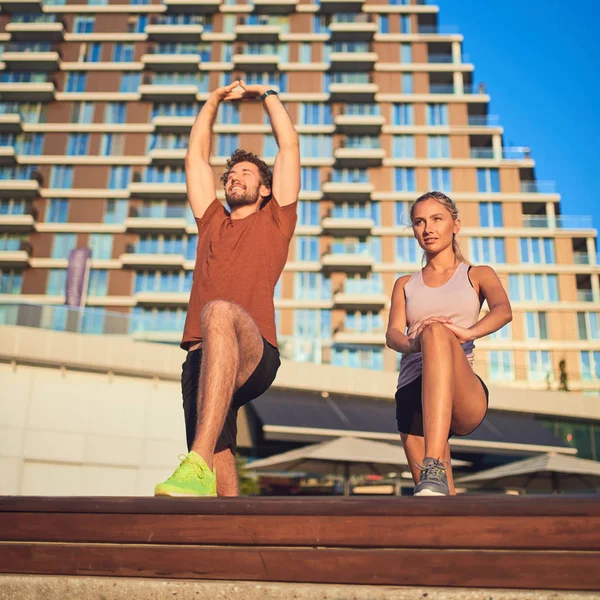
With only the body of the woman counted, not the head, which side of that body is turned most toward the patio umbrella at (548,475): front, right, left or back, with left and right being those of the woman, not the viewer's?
back

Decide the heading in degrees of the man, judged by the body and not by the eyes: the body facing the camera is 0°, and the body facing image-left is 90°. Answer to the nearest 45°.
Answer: approximately 45°

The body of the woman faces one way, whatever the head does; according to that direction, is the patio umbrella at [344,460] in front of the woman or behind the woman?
behind

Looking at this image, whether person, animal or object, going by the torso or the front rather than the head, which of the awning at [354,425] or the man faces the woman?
the awning

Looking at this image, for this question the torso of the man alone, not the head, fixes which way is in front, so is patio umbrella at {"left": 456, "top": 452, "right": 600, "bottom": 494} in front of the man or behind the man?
behind

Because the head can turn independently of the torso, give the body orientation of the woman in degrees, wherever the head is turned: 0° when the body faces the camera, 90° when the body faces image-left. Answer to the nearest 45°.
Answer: approximately 0°

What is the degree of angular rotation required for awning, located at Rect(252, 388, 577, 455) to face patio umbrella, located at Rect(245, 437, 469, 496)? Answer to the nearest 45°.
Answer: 0° — it already faces it

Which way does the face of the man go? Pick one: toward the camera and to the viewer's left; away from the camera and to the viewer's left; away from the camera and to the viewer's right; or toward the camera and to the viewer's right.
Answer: toward the camera and to the viewer's left

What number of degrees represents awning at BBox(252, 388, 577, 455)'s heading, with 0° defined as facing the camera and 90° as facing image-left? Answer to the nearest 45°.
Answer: approximately 0°

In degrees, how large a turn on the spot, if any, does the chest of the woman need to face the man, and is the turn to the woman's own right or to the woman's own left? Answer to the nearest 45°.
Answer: approximately 90° to the woman's own right

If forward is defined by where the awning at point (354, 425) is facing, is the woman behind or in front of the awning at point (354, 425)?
in front

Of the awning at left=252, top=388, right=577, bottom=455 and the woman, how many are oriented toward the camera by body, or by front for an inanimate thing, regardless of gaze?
2

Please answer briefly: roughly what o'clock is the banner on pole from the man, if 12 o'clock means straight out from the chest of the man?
The banner on pole is roughly at 4 o'clock from the man.

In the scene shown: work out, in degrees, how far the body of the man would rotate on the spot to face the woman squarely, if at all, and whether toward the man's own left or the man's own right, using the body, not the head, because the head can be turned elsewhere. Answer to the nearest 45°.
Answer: approximately 135° to the man's own left
